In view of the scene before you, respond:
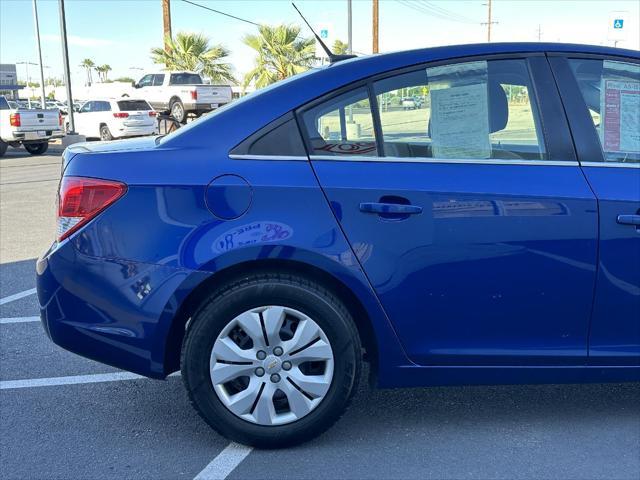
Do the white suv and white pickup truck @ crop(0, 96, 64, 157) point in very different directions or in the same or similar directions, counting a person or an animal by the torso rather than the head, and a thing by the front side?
same or similar directions

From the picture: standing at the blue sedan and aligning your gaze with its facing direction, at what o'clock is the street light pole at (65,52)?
The street light pole is roughly at 8 o'clock from the blue sedan.

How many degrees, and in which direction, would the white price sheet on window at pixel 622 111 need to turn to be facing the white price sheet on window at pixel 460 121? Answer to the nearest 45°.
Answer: approximately 45° to its right

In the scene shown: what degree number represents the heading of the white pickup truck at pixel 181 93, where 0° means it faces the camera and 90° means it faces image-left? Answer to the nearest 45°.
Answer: approximately 135°

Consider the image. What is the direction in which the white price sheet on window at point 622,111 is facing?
toward the camera

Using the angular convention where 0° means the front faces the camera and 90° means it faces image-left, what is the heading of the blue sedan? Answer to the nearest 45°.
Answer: approximately 270°

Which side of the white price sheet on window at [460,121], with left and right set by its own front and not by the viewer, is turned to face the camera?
front

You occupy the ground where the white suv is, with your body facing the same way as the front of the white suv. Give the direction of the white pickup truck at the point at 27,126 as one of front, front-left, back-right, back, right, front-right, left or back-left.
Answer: left

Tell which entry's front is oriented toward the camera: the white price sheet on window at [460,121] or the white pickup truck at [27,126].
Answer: the white price sheet on window

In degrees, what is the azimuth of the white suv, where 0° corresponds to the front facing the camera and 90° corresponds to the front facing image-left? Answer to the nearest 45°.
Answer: approximately 135°

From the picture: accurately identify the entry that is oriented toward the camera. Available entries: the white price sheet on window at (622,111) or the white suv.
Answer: the white price sheet on window

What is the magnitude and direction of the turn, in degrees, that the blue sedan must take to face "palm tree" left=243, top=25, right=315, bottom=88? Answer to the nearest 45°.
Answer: approximately 90° to its left

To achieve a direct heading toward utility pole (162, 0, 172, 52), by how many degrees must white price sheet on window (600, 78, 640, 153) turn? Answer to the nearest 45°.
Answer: approximately 135° to its right

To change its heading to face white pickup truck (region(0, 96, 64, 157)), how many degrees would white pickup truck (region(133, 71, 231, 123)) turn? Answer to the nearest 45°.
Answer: approximately 90° to its left

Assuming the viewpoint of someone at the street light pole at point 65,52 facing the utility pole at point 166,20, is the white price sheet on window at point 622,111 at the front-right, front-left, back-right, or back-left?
back-right
